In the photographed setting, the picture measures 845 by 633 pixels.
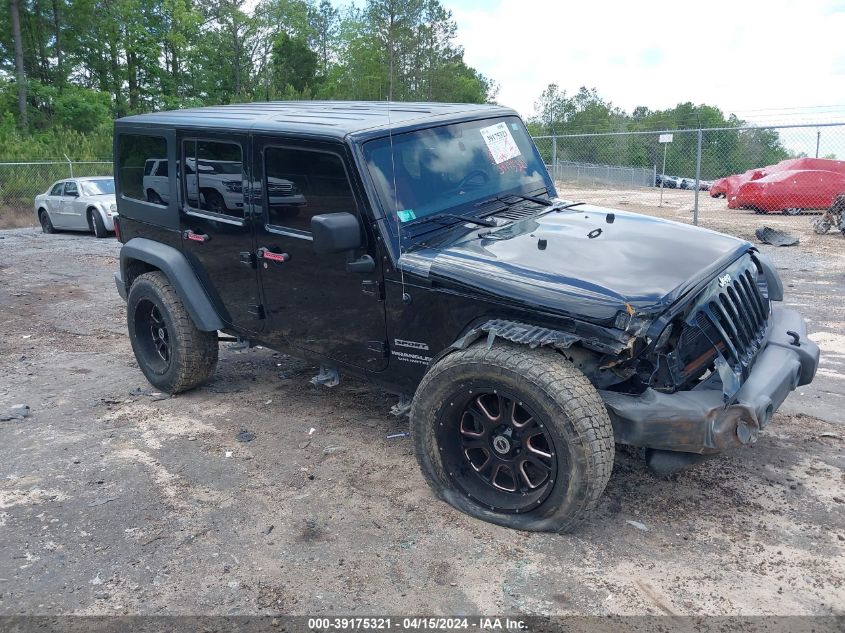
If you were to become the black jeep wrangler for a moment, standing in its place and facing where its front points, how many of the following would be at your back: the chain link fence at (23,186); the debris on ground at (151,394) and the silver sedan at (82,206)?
3

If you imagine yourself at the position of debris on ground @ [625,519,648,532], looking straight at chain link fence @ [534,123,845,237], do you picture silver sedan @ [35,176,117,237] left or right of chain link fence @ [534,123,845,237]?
left

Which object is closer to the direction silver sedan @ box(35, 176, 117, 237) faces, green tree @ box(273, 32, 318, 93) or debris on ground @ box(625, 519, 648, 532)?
the debris on ground

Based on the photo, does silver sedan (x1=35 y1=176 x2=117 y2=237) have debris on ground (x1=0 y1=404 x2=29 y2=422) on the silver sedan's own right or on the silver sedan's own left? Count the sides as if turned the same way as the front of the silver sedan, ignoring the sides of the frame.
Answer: on the silver sedan's own right

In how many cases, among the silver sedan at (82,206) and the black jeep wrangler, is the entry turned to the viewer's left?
0

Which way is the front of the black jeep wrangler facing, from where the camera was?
facing the viewer and to the right of the viewer

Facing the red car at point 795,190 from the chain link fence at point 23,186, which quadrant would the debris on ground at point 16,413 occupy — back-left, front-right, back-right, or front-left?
front-right

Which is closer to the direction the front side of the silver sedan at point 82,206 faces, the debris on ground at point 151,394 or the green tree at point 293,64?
the debris on ground

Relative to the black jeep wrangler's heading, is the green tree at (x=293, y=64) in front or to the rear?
to the rear

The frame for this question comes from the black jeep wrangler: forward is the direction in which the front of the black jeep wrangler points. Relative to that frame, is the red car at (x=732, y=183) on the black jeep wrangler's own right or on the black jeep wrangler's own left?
on the black jeep wrangler's own left

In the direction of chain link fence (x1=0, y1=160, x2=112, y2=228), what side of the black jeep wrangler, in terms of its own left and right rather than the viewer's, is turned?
back

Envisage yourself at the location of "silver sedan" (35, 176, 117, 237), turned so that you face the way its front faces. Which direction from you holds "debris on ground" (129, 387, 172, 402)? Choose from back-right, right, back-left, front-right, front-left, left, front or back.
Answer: front-right

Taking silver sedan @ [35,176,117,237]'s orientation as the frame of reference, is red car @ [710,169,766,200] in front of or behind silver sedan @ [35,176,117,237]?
in front

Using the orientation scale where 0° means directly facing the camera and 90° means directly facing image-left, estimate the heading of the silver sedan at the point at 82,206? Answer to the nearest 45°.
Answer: approximately 315°

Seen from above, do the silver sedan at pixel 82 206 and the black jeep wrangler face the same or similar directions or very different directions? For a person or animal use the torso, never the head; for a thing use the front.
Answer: same or similar directions

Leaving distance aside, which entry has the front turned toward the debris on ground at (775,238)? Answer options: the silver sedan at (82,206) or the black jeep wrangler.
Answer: the silver sedan
